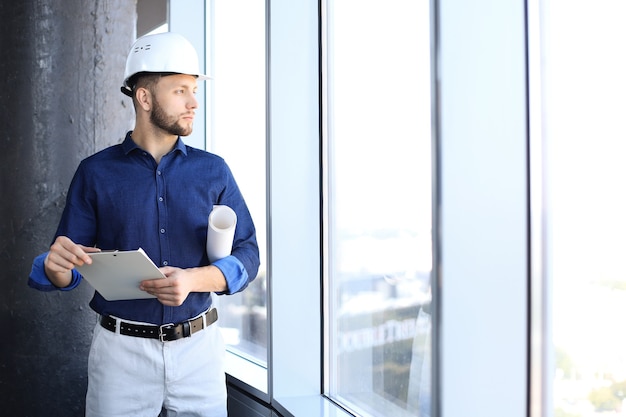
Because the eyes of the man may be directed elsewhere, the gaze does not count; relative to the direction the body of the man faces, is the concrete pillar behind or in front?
behind

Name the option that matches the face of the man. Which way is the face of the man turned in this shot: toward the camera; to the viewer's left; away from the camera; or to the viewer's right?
to the viewer's right

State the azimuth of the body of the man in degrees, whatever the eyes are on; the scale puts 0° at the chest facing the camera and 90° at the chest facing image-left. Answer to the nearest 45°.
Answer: approximately 0°
